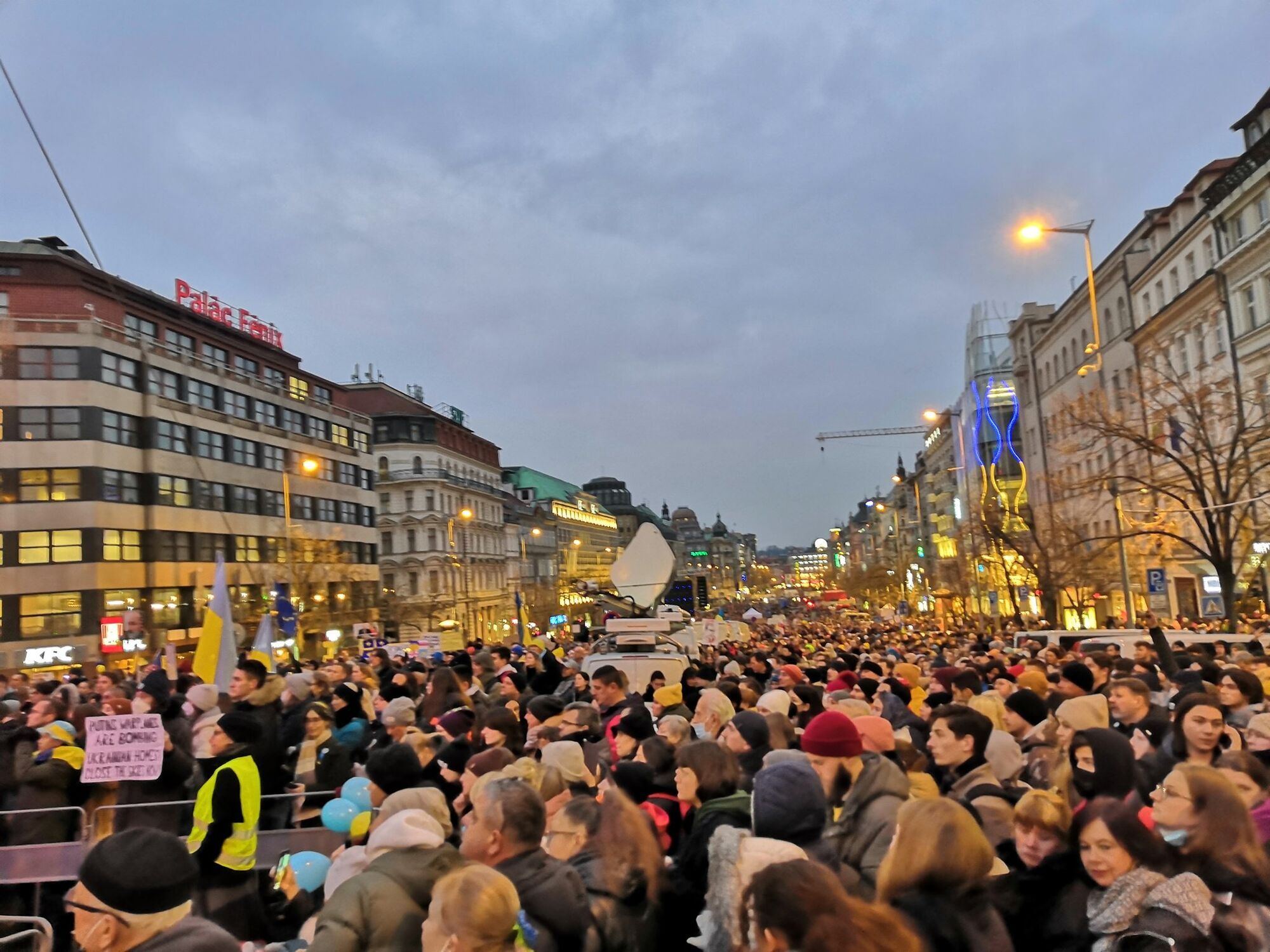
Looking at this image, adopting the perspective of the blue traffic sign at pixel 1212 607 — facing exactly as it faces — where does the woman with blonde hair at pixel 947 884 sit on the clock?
The woman with blonde hair is roughly at 12 o'clock from the blue traffic sign.

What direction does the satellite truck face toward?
away from the camera

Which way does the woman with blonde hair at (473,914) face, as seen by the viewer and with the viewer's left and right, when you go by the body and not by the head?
facing away from the viewer and to the left of the viewer

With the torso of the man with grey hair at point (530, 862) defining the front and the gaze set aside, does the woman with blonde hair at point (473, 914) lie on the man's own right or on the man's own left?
on the man's own left

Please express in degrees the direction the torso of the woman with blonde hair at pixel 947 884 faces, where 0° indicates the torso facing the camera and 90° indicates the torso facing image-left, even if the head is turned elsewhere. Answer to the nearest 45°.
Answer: approximately 135°

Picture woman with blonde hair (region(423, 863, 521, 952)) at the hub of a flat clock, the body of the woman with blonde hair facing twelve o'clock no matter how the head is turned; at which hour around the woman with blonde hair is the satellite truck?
The satellite truck is roughly at 2 o'clock from the woman with blonde hair.

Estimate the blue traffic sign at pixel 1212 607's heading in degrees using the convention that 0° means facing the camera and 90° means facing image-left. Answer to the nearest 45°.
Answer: approximately 0°

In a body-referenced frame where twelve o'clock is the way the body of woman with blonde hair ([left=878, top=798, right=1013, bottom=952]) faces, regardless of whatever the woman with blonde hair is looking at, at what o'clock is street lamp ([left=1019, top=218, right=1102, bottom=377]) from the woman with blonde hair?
The street lamp is roughly at 2 o'clock from the woman with blonde hair.

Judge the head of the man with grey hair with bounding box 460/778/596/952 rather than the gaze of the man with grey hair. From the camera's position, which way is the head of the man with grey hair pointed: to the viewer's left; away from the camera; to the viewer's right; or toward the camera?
to the viewer's left

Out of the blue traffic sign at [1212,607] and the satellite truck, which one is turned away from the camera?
the satellite truck

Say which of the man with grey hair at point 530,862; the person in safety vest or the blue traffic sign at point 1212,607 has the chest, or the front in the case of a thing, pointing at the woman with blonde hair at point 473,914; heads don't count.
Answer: the blue traffic sign

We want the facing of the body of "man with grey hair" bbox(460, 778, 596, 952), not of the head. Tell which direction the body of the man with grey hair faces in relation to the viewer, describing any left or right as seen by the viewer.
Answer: facing away from the viewer and to the left of the viewer
